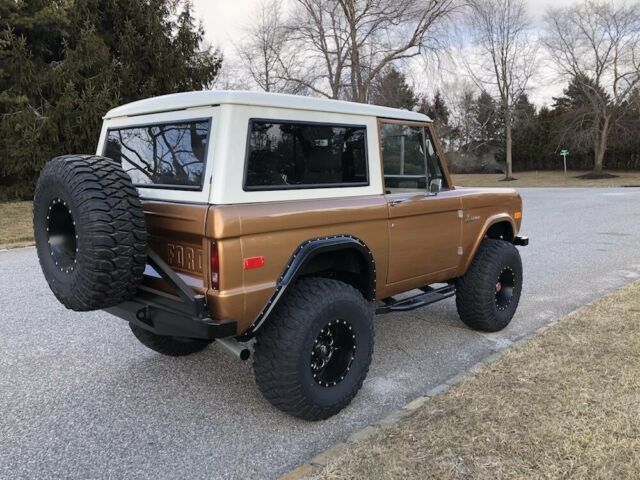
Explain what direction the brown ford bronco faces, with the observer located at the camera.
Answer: facing away from the viewer and to the right of the viewer
